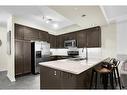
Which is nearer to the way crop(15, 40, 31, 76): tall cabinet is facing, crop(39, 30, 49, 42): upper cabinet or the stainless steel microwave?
the stainless steel microwave

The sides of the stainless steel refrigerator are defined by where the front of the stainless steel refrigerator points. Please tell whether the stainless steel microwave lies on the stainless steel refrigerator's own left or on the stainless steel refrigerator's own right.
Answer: on the stainless steel refrigerator's own left

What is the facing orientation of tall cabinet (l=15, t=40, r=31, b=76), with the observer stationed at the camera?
facing the viewer and to the right of the viewer

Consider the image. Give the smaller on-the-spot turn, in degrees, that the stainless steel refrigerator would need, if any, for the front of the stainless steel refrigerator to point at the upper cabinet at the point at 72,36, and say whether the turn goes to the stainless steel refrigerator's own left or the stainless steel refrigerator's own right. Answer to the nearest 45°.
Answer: approximately 45° to the stainless steel refrigerator's own left

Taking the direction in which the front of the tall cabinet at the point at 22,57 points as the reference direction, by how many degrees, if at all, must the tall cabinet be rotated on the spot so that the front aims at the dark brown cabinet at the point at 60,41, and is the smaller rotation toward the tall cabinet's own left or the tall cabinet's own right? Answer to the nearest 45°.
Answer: approximately 90° to the tall cabinet's own left

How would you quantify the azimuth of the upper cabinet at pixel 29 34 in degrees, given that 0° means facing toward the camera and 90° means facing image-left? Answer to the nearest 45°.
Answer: approximately 315°

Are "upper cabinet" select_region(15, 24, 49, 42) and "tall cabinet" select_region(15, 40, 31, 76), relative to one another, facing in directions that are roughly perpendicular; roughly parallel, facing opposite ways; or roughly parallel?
roughly parallel

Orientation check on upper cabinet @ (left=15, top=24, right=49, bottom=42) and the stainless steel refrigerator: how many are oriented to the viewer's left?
0

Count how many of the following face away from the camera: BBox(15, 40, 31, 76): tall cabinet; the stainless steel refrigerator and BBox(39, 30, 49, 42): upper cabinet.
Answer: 0

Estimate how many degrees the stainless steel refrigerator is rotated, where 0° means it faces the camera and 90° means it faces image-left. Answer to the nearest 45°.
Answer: approximately 315°

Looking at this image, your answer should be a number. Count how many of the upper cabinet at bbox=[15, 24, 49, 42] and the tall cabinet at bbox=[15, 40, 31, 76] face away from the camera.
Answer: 0
